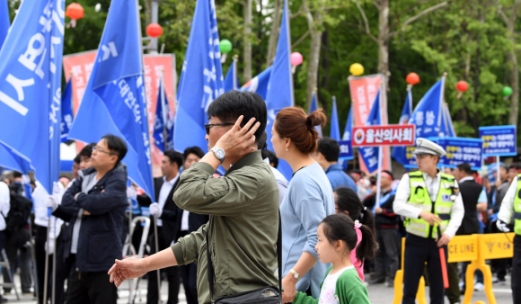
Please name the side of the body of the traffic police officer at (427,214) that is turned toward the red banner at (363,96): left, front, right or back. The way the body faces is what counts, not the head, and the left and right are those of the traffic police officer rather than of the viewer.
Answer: back

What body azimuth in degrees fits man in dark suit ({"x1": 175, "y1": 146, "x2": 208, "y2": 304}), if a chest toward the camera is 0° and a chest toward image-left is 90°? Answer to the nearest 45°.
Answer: approximately 45°

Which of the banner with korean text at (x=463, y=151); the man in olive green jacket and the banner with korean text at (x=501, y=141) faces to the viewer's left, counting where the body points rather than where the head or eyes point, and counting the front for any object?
the man in olive green jacket

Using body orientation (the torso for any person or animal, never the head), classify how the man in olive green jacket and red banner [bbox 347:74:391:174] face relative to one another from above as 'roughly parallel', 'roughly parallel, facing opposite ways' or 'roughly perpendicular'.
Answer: roughly perpendicular

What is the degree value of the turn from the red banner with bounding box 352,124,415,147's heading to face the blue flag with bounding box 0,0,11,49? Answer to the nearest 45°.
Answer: approximately 45° to its right

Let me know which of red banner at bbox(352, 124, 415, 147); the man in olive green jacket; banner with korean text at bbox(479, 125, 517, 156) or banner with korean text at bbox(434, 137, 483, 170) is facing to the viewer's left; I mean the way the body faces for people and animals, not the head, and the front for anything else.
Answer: the man in olive green jacket

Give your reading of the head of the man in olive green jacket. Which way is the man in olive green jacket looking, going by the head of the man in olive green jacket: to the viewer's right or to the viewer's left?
to the viewer's left

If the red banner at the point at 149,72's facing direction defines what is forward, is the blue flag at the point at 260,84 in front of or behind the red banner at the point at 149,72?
in front

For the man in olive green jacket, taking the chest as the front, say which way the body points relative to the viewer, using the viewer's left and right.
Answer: facing to the left of the viewer

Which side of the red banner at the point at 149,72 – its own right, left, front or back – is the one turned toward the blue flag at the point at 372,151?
left
